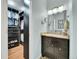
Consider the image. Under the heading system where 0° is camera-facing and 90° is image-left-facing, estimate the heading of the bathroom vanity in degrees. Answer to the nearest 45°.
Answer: approximately 45°
